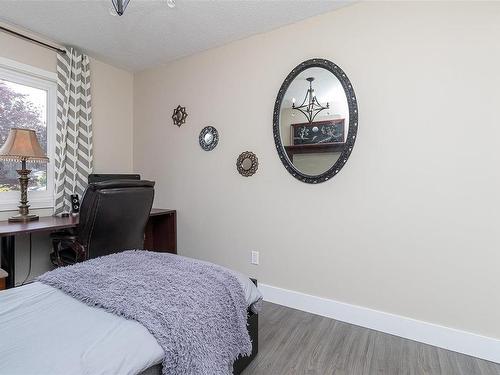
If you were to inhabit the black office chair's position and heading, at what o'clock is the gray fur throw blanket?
The gray fur throw blanket is roughly at 7 o'clock from the black office chair.

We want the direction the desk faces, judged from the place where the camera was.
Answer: facing the viewer and to the right of the viewer

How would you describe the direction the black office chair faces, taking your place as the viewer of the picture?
facing away from the viewer and to the left of the viewer

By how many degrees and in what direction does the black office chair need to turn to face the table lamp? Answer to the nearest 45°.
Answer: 0° — it already faces it

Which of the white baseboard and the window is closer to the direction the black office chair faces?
the window

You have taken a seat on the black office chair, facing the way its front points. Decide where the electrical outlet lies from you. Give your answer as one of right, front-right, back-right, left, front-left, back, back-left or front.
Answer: back-right

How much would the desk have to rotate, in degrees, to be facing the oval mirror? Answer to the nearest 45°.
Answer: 0° — it already faces it

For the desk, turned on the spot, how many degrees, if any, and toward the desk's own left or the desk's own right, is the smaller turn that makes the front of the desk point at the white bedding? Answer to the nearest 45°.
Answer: approximately 45° to the desk's own right

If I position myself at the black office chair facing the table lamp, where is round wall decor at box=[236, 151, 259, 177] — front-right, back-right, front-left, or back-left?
back-right

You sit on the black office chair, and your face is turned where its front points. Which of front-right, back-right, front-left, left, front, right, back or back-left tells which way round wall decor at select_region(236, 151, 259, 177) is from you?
back-right

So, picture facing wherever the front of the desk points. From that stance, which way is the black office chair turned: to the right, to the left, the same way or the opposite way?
the opposite way

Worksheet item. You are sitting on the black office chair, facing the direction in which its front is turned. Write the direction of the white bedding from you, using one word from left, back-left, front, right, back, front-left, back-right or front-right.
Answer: back-left

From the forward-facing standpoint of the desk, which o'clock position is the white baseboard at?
The white baseboard is roughly at 12 o'clock from the desk.

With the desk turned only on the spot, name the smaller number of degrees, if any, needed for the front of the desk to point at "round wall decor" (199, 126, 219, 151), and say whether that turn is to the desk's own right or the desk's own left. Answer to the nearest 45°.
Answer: approximately 45° to the desk's own left
